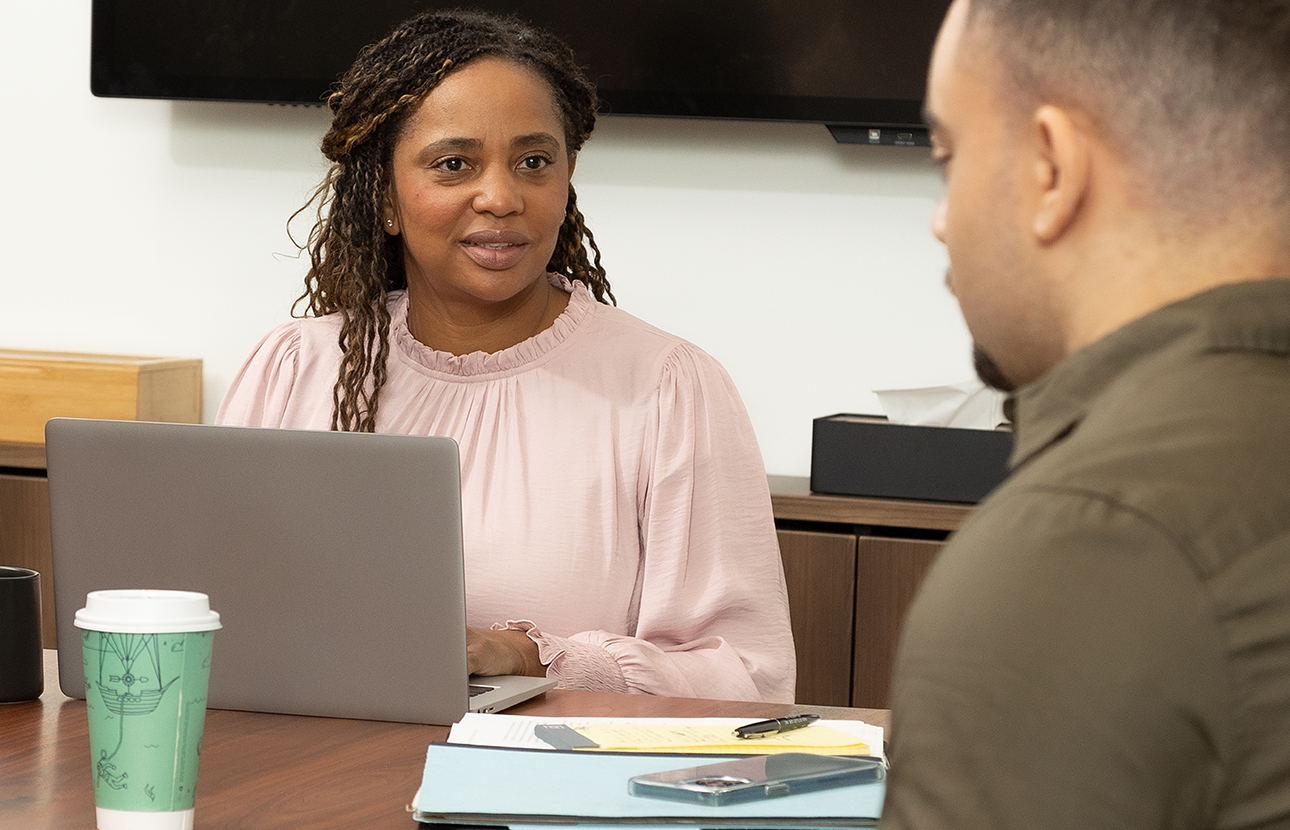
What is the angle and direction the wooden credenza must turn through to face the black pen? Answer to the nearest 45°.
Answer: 0° — it already faces it

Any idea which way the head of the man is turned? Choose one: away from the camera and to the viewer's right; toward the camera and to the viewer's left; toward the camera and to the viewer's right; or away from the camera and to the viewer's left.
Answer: away from the camera and to the viewer's left

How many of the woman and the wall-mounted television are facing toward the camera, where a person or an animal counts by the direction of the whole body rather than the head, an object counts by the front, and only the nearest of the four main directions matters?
2

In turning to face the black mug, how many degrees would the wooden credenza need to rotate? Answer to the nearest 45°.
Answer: approximately 45° to its right

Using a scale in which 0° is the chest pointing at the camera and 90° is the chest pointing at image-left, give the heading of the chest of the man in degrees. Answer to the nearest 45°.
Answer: approximately 135°

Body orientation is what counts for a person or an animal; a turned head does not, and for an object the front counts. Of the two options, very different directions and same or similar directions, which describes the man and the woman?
very different directions

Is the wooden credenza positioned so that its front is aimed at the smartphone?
yes

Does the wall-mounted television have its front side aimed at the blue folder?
yes

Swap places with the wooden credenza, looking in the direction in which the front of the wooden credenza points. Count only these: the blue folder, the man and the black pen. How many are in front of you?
3
